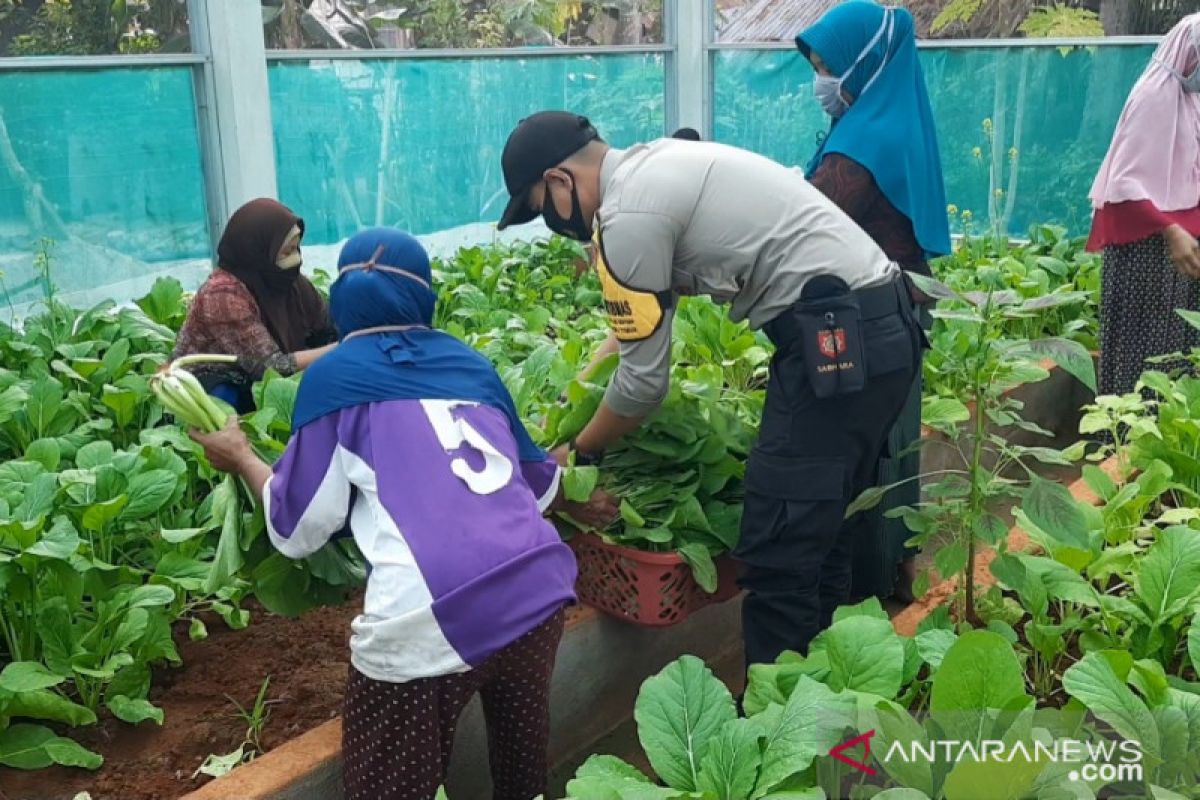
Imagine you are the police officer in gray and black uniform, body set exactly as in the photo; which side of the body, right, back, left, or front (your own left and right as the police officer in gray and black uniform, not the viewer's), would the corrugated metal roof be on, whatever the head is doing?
right

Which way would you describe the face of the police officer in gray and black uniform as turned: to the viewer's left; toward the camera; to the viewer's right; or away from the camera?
to the viewer's left

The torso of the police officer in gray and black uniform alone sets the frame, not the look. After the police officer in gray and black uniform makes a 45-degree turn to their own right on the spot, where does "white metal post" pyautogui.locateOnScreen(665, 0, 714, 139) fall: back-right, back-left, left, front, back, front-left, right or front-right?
front-right

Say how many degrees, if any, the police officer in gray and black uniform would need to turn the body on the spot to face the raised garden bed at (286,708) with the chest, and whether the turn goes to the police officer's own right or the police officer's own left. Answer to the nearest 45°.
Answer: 0° — they already face it

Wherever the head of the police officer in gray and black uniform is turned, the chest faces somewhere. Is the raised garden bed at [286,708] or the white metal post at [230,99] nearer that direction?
the raised garden bed

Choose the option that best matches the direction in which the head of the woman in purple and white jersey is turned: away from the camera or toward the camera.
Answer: away from the camera

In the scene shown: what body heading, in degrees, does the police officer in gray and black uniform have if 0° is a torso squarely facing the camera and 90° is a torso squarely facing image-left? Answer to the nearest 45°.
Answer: approximately 90°
